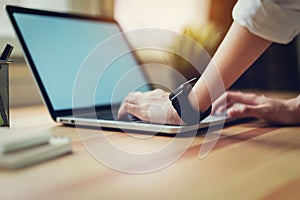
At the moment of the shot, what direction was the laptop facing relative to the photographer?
facing the viewer and to the right of the viewer
